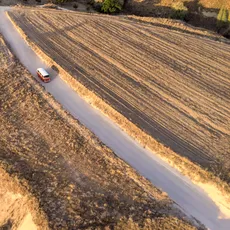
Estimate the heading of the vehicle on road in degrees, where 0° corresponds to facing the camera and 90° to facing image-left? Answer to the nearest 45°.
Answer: approximately 315°
